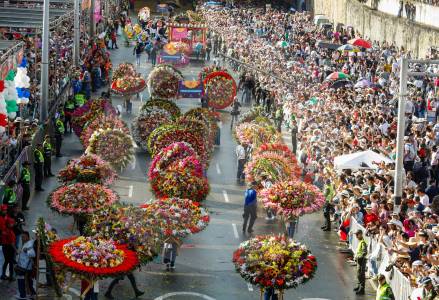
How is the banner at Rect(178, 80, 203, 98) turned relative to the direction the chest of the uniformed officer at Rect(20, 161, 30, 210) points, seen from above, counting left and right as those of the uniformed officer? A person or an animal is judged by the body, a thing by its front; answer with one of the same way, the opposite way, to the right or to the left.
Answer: to the right

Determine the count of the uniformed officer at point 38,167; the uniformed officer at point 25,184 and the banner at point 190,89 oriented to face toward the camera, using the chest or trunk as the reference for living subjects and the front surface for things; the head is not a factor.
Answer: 1

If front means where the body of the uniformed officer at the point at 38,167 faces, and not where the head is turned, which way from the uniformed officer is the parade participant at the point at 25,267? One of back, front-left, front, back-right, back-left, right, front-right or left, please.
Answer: right

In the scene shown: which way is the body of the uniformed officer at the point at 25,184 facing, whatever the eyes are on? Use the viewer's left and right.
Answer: facing to the right of the viewer

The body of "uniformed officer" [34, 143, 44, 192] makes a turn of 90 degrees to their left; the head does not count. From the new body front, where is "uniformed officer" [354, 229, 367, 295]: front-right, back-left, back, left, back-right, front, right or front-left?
back-right

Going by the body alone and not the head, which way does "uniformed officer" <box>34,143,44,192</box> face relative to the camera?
to the viewer's right

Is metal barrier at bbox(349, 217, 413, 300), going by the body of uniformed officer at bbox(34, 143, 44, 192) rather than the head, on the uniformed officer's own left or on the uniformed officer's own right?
on the uniformed officer's own right

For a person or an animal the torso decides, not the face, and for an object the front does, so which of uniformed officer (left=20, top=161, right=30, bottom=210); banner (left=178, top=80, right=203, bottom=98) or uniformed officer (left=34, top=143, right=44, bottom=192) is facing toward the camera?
the banner

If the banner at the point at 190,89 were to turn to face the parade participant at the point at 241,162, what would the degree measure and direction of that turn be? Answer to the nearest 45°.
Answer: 0° — it already faces them

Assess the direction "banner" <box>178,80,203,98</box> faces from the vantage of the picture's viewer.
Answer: facing the viewer
